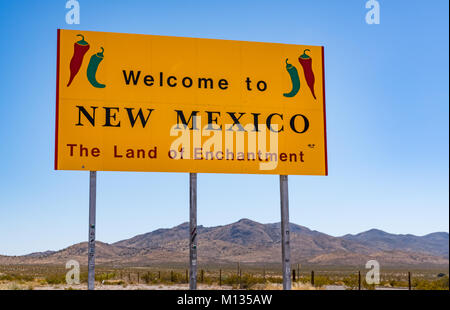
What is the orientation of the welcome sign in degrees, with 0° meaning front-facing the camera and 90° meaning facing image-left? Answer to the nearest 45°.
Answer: approximately 0°
